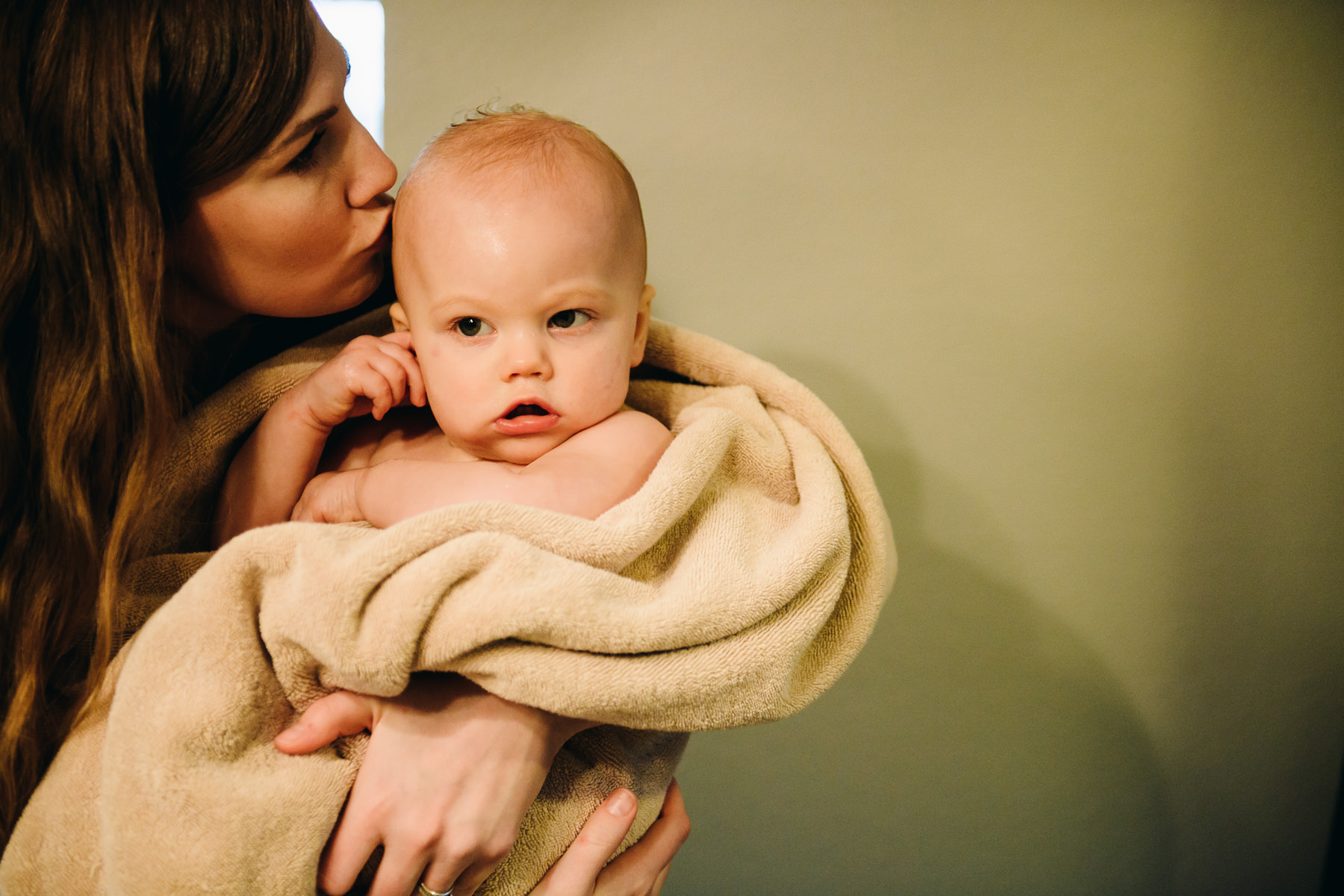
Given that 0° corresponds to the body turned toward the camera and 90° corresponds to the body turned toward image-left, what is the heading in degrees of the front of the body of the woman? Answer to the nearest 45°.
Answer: approximately 270°

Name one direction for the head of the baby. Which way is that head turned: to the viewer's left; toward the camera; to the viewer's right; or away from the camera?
toward the camera

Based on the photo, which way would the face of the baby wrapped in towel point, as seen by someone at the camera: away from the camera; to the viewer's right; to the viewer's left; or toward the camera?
toward the camera

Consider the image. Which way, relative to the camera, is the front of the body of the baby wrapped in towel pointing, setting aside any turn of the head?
toward the camera
